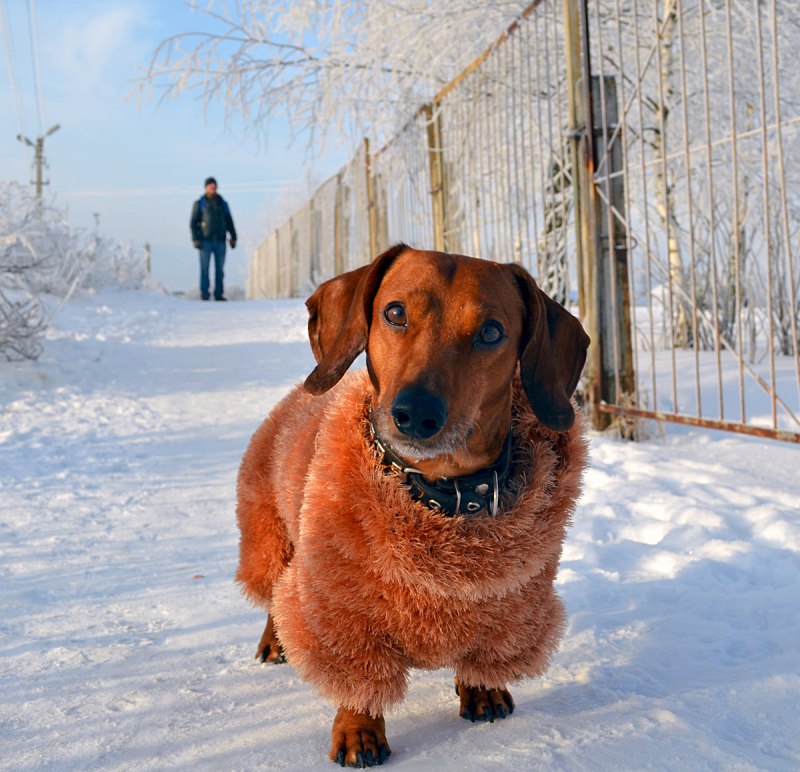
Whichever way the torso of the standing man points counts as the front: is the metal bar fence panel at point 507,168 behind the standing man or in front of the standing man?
in front

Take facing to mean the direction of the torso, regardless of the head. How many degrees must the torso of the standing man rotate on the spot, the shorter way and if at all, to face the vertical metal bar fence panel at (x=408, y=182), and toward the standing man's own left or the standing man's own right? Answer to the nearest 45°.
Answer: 0° — they already face it

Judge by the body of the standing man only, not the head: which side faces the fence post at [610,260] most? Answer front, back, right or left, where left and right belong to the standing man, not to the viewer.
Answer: front

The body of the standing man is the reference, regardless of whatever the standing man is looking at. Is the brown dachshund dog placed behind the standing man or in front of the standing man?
in front

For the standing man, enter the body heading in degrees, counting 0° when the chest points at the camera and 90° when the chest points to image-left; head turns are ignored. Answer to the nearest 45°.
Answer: approximately 0°

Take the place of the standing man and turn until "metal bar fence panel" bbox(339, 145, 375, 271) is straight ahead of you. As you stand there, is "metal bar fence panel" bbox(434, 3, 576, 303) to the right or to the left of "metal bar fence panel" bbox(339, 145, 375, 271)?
right

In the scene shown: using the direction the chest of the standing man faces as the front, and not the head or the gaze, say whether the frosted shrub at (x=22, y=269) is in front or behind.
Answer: in front

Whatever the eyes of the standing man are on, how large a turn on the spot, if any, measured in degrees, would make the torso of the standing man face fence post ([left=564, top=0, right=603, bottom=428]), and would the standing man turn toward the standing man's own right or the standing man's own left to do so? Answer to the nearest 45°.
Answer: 0° — they already face it
